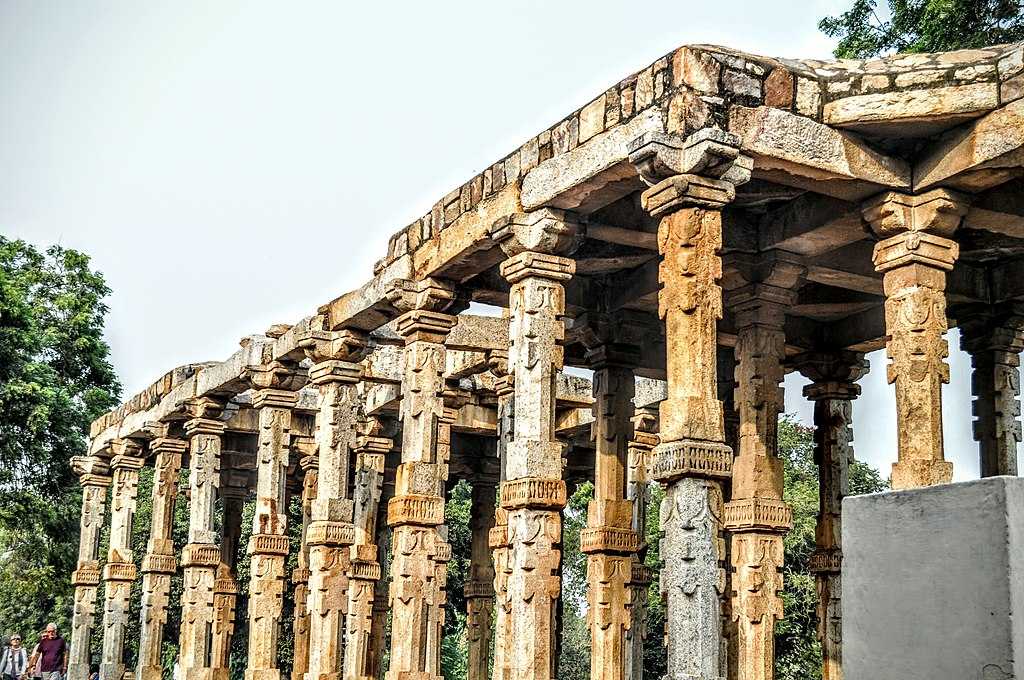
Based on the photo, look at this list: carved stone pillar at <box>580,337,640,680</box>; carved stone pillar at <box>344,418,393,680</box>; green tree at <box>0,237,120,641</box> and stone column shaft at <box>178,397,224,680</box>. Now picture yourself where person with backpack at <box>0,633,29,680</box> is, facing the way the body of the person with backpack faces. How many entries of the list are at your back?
1

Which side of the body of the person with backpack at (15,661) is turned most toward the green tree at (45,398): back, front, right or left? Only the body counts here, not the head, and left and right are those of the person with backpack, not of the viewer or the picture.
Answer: back

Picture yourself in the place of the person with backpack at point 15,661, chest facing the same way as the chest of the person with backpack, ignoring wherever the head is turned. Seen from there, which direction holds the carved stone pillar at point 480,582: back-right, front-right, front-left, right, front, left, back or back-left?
left

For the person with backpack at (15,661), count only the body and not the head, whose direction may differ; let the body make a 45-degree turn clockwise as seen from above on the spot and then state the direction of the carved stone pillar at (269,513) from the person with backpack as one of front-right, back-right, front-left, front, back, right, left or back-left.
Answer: left

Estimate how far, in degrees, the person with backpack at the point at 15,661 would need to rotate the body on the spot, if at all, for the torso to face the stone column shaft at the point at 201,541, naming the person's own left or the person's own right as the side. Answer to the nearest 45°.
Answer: approximately 45° to the person's own left

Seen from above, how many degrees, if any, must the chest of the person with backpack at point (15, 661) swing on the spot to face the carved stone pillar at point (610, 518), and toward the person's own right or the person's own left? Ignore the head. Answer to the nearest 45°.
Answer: approximately 45° to the person's own left

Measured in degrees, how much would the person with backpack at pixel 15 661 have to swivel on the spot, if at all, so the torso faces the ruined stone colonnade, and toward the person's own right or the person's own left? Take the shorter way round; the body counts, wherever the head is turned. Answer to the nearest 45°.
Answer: approximately 45° to the person's own left

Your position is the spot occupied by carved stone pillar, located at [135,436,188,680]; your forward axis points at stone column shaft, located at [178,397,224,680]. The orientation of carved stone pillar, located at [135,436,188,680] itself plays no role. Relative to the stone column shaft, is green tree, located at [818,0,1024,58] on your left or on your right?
left

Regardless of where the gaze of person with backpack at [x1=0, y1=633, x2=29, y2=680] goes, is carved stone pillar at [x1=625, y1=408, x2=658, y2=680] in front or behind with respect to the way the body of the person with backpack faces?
in front

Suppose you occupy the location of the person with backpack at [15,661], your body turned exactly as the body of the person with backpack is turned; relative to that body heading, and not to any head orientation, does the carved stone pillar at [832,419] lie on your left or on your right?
on your left

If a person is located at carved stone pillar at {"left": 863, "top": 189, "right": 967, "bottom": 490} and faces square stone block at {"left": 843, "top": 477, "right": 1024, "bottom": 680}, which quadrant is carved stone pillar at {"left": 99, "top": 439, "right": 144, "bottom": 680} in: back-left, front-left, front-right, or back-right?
back-right

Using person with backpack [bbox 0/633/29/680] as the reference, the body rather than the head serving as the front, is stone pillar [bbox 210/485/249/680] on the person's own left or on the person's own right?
on the person's own left

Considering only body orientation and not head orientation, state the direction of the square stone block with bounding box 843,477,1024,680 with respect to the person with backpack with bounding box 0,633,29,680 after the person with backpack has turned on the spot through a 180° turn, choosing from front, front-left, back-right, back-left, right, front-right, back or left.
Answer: back

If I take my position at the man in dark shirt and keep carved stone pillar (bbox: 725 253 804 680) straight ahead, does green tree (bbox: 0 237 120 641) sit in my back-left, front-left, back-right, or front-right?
back-left

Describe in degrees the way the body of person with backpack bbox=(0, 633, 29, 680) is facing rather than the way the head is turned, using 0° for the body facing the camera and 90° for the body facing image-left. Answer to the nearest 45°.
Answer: approximately 0°
